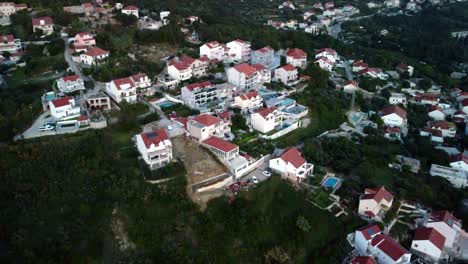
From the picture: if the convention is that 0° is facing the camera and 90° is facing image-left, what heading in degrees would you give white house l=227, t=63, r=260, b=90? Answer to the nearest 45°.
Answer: approximately 315°

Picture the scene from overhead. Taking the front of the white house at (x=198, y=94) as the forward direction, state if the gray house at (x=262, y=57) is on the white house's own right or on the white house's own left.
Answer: on the white house's own left

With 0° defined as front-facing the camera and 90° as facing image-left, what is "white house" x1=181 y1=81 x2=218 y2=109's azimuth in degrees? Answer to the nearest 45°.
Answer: approximately 315°

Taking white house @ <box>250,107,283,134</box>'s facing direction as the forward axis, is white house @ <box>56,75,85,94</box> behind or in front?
behind

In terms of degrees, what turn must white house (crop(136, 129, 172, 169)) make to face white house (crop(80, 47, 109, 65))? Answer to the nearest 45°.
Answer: approximately 135° to its left

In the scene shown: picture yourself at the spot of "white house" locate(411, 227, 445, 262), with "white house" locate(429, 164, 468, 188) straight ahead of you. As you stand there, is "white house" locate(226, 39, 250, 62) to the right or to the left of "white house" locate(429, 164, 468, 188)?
left

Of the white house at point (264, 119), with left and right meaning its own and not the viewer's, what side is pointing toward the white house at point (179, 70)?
back

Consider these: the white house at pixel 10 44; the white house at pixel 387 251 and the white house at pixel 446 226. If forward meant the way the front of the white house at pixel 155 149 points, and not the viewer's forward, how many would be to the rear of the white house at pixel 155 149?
1

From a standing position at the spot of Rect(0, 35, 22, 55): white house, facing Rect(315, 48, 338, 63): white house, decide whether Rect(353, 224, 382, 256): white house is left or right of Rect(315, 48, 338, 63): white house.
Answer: right

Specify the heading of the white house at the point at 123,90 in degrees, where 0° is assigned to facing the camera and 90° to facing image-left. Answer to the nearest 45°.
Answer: approximately 315°

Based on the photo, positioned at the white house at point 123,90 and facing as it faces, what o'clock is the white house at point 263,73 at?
the white house at point 263,73 is roughly at 10 o'clock from the white house at point 123,90.
